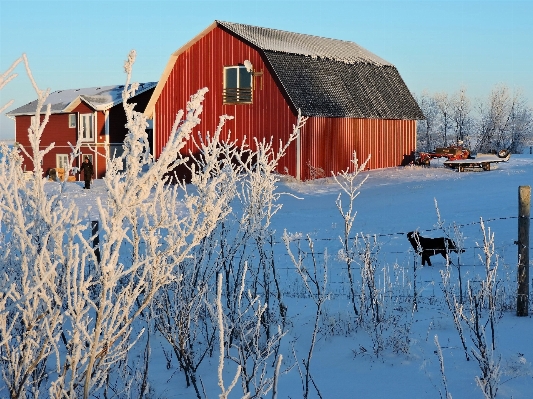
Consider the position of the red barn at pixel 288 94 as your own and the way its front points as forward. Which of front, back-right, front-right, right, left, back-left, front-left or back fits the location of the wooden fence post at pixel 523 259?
front-left

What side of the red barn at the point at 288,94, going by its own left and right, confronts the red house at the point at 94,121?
right

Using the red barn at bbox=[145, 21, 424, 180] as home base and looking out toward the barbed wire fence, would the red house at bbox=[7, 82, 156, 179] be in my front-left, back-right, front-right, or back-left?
back-right

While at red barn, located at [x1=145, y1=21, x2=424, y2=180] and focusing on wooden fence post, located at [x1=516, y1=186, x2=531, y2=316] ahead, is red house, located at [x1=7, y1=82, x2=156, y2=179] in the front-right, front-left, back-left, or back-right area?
back-right

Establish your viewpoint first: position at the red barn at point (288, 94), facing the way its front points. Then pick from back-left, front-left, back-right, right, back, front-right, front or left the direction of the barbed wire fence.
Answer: front-left

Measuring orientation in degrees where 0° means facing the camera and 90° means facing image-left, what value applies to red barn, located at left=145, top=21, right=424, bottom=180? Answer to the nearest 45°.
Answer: approximately 45°

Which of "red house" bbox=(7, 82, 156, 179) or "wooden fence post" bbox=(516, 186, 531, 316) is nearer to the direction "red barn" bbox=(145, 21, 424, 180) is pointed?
the wooden fence post

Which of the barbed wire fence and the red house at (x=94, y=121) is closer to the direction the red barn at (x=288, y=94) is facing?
the barbed wire fence
